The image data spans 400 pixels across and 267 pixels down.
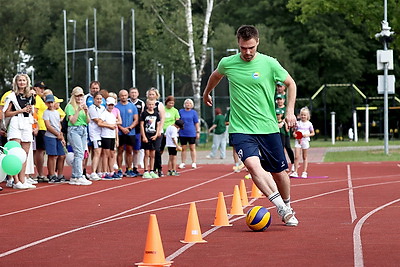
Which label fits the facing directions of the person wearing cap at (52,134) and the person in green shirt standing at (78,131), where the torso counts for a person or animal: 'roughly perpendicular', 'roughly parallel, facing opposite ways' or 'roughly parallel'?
roughly parallel

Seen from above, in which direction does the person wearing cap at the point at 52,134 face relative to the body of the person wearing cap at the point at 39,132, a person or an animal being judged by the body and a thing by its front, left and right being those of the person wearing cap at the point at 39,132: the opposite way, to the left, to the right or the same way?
the same way

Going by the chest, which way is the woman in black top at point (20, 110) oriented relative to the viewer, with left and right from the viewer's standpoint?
facing the viewer and to the right of the viewer

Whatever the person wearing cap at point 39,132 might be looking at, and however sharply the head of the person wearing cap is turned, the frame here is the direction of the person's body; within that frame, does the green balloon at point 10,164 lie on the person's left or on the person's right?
on the person's right

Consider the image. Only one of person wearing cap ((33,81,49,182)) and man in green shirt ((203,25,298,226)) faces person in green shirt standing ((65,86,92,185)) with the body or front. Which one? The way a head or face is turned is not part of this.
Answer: the person wearing cap

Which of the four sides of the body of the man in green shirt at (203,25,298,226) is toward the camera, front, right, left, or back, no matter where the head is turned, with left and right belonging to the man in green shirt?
front

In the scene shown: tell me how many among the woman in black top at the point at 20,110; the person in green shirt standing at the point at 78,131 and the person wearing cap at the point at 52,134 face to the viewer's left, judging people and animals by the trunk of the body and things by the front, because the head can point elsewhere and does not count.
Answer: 0

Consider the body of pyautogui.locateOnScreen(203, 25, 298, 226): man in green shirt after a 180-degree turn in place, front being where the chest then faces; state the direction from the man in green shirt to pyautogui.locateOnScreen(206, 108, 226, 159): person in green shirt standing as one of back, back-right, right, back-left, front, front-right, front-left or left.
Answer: front

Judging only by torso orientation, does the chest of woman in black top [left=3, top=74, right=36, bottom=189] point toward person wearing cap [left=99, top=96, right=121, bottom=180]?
no

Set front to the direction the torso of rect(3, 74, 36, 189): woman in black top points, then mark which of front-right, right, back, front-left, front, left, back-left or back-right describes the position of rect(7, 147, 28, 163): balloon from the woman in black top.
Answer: front-right

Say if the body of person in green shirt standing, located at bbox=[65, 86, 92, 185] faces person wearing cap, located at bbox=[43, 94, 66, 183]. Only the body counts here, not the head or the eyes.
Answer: no

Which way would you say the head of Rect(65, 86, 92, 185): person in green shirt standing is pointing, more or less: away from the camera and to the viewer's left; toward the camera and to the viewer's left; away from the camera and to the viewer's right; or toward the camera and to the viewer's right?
toward the camera and to the viewer's right

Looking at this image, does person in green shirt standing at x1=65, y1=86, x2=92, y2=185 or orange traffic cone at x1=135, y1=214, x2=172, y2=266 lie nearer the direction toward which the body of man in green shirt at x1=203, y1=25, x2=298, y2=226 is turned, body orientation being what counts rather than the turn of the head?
the orange traffic cone

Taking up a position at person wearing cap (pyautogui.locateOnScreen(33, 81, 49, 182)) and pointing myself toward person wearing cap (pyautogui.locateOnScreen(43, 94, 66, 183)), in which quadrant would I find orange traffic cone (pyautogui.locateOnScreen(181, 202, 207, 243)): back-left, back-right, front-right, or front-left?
front-right

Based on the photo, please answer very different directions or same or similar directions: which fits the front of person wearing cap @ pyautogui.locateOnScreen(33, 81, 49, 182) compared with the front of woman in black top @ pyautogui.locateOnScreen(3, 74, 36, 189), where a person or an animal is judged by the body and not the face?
same or similar directions

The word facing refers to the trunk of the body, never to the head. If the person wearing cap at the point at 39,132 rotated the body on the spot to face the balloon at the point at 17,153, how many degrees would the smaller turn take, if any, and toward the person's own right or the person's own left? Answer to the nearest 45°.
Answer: approximately 45° to the person's own right

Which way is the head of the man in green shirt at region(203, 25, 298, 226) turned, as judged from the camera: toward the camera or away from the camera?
toward the camera

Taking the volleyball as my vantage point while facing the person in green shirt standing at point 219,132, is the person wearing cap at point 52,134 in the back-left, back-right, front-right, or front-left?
front-left
